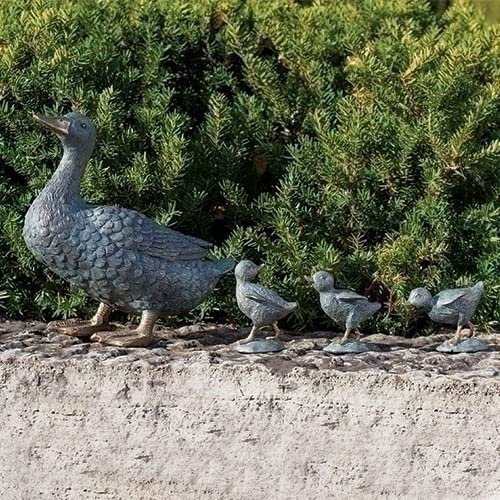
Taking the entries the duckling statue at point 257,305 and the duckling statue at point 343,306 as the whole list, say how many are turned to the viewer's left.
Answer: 2

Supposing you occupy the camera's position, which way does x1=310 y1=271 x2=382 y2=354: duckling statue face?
facing to the left of the viewer

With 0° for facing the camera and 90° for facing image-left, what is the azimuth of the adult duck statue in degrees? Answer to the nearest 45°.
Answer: approximately 90°

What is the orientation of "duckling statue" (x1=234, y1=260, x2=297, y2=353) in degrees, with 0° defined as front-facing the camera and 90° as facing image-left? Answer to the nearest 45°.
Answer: approximately 90°

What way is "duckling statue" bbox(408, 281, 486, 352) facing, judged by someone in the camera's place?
facing to the left of the viewer

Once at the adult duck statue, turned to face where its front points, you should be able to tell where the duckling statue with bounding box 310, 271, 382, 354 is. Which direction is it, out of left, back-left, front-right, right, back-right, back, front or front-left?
back

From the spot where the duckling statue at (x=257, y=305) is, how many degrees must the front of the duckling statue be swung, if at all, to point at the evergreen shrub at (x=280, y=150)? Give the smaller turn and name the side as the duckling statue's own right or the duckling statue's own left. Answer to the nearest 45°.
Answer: approximately 90° to the duckling statue's own right
